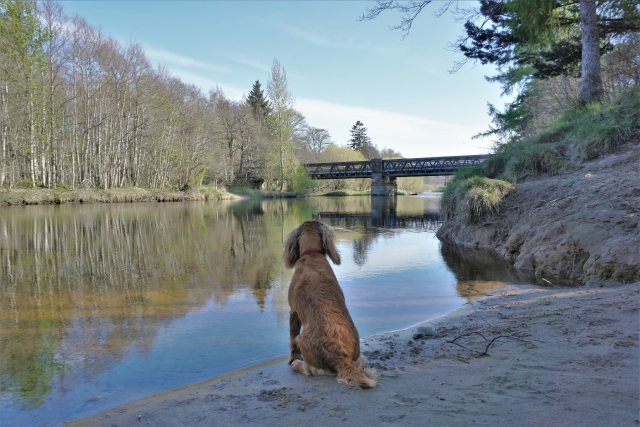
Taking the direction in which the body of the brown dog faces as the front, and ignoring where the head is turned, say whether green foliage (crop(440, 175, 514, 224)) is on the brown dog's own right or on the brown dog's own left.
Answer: on the brown dog's own right

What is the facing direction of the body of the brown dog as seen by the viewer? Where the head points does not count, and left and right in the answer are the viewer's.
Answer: facing away from the viewer and to the left of the viewer
